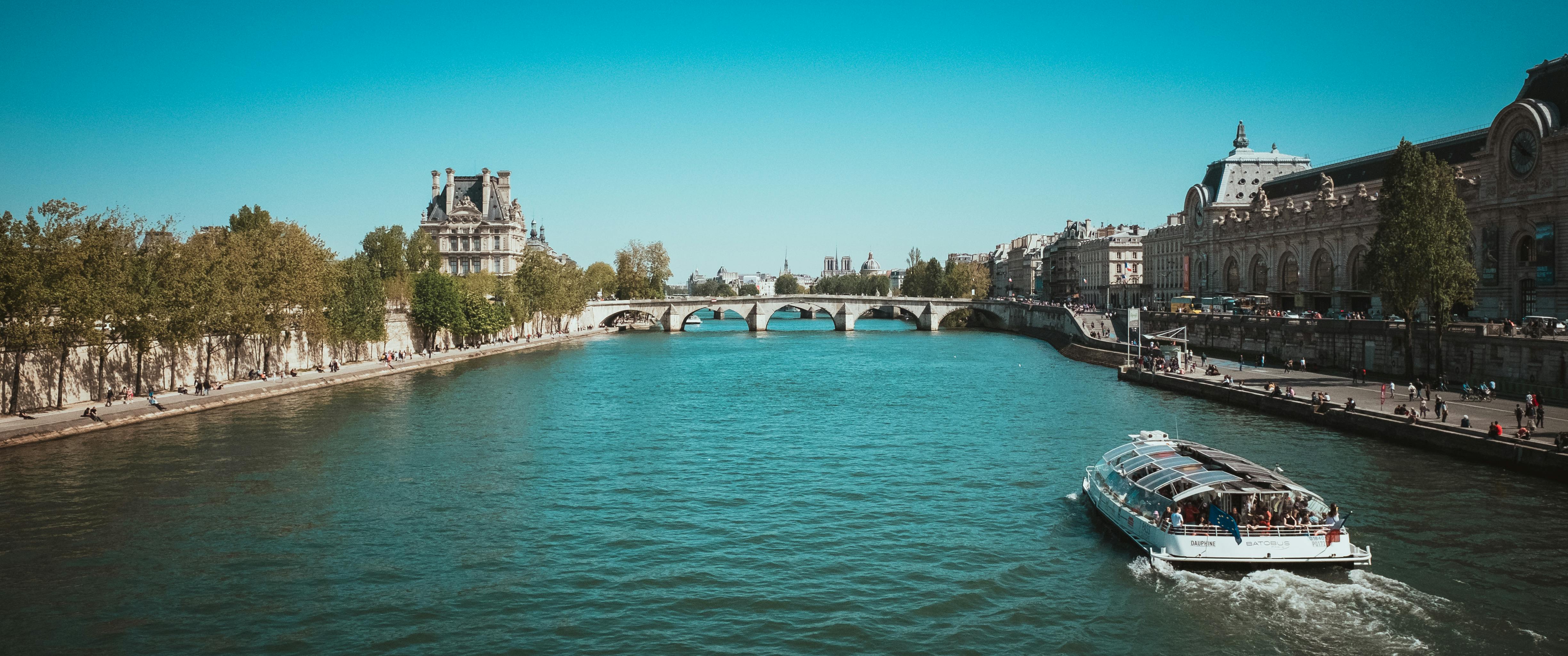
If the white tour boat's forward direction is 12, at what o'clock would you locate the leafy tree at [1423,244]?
The leafy tree is roughly at 2 o'clock from the white tour boat.

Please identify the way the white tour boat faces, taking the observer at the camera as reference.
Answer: facing away from the viewer and to the left of the viewer

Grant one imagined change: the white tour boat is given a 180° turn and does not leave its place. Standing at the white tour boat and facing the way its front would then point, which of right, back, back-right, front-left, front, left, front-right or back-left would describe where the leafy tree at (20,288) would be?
back-right
